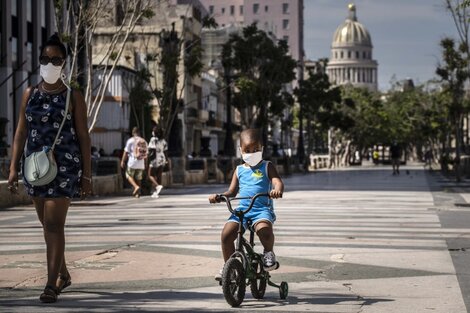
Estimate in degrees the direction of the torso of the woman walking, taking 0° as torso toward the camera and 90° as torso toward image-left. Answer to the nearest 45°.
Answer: approximately 0°

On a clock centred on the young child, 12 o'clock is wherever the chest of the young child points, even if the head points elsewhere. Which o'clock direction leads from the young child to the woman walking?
The woman walking is roughly at 3 o'clock from the young child.

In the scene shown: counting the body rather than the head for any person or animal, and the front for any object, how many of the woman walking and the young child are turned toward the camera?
2

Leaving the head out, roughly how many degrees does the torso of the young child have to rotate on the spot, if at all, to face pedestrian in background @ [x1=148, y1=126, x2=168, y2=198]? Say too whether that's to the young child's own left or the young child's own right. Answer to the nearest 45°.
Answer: approximately 180°

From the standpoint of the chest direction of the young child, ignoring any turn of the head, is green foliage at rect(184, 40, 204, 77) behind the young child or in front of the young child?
behind

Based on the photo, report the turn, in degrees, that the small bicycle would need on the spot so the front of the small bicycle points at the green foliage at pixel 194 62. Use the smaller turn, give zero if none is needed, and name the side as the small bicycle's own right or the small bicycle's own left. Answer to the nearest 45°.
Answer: approximately 135° to the small bicycle's own right

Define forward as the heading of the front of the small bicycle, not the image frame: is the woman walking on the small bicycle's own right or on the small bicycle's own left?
on the small bicycle's own right

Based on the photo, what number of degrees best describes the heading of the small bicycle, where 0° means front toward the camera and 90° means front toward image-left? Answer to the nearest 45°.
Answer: approximately 45°

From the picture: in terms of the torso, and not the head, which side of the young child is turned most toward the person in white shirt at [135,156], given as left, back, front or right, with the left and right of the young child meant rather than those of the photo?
back

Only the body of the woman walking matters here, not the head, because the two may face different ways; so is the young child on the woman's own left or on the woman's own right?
on the woman's own left

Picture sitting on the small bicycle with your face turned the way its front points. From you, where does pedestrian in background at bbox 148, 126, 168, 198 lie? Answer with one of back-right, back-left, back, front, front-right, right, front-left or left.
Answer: back-right
